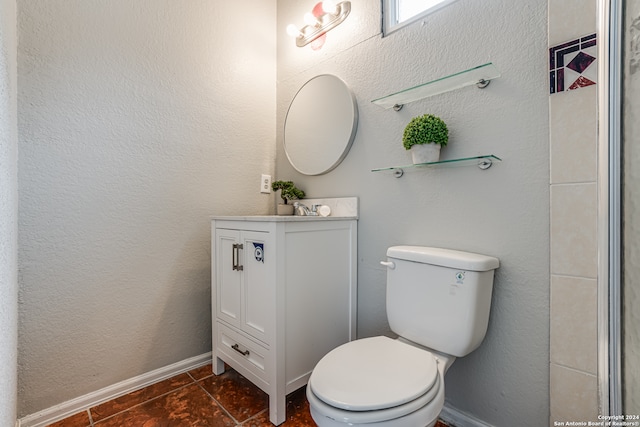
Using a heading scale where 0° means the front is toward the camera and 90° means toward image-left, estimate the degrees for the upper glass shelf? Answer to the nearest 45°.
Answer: approximately 45°

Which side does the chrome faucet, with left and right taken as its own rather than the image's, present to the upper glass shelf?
left

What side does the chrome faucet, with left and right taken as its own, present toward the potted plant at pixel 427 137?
left

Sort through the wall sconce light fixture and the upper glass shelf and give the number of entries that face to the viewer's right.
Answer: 0

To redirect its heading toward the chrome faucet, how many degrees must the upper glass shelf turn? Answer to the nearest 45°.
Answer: approximately 45° to its right

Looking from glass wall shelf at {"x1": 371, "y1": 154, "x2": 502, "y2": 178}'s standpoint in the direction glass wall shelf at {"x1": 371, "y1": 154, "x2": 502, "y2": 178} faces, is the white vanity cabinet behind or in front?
in front
